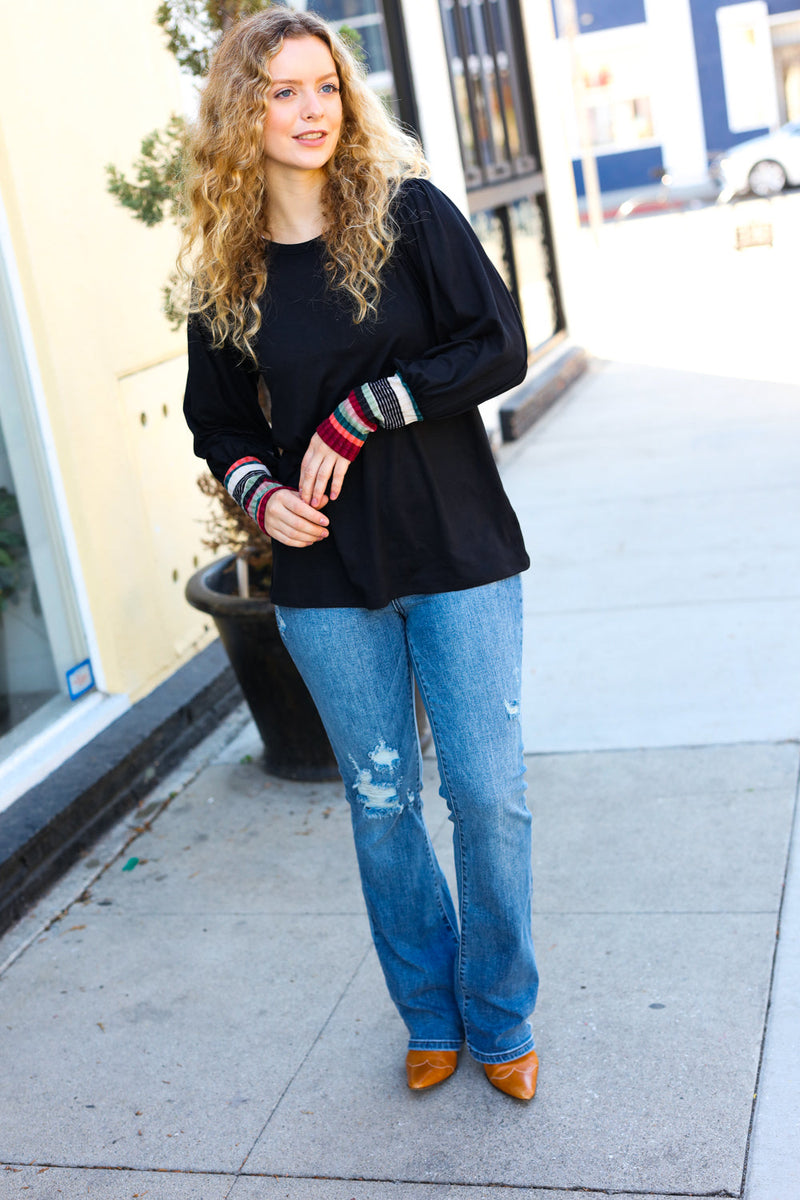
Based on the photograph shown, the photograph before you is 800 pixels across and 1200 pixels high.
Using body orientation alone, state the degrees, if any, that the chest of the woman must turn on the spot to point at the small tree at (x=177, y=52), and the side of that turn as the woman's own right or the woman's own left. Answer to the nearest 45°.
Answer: approximately 180°

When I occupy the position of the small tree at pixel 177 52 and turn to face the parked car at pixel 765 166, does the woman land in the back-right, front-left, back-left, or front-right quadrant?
back-right

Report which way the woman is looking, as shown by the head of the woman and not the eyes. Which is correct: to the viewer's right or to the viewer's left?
to the viewer's right

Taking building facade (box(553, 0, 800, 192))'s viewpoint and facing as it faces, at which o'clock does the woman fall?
The woman is roughly at 12 o'clock from the building facade.

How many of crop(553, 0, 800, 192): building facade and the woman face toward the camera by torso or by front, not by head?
2

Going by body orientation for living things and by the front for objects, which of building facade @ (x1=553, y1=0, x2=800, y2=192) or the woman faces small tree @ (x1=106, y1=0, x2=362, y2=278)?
the building facade

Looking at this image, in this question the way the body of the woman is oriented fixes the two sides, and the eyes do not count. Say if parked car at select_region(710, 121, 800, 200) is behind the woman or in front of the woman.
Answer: behind

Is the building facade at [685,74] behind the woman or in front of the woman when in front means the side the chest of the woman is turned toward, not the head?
behind

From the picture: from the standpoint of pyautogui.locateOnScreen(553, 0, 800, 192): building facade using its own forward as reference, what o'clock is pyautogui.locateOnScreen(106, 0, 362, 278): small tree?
The small tree is roughly at 12 o'clock from the building facade.
